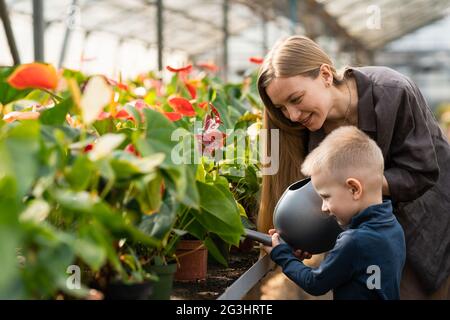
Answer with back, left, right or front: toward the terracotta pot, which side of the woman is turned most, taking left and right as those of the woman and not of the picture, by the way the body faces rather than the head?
front

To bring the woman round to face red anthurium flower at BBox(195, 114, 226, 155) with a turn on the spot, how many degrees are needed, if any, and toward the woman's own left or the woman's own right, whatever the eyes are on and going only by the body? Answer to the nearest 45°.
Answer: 0° — they already face it

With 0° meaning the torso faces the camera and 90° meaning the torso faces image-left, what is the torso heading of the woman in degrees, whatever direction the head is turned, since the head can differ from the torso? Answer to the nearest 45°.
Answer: approximately 45°

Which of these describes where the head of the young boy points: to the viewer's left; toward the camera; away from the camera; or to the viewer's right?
to the viewer's left

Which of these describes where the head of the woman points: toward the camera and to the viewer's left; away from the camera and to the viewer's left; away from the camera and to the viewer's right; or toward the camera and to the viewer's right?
toward the camera and to the viewer's left
